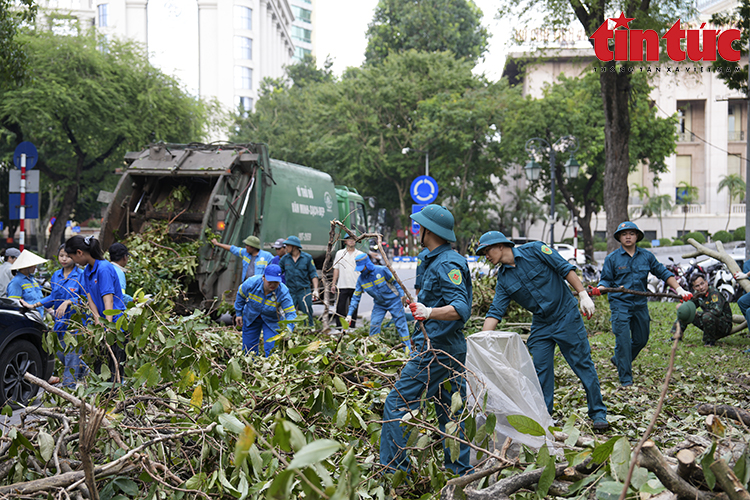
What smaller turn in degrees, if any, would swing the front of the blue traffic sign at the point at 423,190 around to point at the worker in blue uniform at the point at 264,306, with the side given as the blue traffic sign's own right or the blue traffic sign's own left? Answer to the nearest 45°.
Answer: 0° — it already faces them

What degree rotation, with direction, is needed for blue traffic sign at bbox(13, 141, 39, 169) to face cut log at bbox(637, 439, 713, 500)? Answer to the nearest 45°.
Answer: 0° — it already faces it

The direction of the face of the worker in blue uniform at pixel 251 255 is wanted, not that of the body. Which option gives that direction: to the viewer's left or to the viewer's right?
to the viewer's left

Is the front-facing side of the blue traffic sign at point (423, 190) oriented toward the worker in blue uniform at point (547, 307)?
yes

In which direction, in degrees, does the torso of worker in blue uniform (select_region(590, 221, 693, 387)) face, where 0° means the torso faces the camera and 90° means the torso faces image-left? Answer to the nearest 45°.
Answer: approximately 0°

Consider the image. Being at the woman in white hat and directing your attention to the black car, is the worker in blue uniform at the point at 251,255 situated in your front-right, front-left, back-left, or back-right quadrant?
back-left
